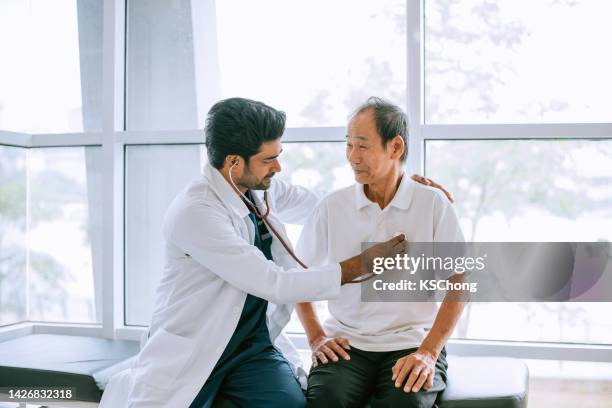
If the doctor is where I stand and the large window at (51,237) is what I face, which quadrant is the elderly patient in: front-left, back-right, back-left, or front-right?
back-right

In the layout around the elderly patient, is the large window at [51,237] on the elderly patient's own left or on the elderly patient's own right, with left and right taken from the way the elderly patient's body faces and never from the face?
on the elderly patient's own right

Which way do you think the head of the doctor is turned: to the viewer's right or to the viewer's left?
to the viewer's right

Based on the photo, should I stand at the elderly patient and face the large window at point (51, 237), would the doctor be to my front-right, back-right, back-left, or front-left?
front-left

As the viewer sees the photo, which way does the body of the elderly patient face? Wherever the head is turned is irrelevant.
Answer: toward the camera
